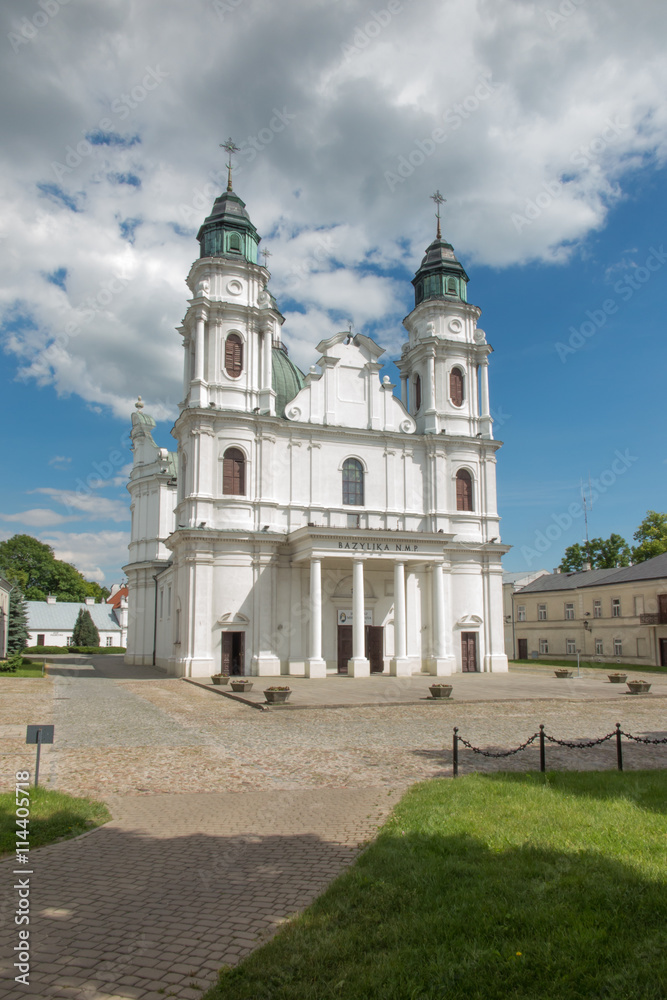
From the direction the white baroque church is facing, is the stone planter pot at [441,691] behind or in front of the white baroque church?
in front

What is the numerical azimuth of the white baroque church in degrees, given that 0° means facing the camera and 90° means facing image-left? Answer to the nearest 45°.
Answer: approximately 315°

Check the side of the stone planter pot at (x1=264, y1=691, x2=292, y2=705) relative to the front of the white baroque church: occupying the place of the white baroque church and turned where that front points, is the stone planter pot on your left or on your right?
on your right

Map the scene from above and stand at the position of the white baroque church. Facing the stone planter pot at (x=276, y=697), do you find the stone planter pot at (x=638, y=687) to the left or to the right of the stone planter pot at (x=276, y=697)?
left

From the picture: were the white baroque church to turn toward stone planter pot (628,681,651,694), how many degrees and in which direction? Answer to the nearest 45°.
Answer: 0° — it already faces it
